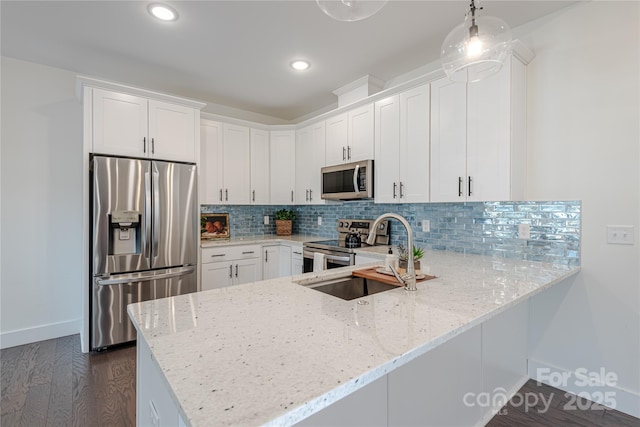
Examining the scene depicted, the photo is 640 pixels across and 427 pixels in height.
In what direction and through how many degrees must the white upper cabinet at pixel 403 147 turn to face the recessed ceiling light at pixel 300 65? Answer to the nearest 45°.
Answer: approximately 45° to its right

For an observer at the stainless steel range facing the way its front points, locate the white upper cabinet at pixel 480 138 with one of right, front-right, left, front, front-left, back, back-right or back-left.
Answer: left

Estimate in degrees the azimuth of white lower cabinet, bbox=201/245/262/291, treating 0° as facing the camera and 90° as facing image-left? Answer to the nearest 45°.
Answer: approximately 315°

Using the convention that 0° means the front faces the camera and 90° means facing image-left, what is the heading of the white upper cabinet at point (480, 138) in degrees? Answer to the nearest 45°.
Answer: approximately 45°

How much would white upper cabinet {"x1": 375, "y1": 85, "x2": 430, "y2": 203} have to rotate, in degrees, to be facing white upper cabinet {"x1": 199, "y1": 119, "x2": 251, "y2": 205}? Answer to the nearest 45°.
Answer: approximately 45° to its right

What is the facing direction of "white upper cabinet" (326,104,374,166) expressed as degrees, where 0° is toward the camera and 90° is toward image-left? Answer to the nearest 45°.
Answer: approximately 45°

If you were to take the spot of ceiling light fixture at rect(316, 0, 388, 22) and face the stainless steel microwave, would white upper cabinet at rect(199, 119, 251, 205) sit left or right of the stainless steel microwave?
left

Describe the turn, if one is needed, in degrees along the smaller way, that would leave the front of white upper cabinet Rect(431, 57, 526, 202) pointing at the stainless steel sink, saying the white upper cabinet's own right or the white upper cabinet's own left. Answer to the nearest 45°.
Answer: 0° — it already faces it

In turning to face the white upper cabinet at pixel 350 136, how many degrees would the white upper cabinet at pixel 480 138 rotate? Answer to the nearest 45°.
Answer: approximately 45° to its right

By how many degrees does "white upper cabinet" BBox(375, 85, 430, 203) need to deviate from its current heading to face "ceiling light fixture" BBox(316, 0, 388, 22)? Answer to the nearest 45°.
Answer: approximately 45° to its left

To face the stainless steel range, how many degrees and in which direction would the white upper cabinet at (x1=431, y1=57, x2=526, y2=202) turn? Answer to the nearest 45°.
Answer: approximately 45° to its right
